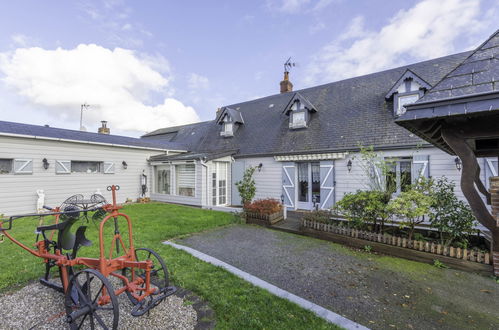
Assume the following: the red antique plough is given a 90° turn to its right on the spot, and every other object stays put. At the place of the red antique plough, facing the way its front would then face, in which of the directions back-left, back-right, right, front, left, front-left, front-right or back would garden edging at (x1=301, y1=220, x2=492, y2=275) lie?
back-left

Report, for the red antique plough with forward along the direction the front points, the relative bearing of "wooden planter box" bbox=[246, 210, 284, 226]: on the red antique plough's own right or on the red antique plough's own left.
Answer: on the red antique plough's own left

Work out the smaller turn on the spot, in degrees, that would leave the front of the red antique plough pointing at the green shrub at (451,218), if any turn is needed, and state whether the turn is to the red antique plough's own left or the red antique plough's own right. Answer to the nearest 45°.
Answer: approximately 45° to the red antique plough's own left

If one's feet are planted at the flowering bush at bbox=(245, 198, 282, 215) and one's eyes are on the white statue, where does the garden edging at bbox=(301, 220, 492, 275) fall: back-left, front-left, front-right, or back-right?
back-left

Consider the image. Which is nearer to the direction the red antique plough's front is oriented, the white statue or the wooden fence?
the wooden fence

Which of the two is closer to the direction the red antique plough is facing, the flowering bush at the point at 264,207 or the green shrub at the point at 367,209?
the green shrub

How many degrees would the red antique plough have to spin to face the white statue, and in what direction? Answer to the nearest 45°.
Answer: approximately 135° to its left

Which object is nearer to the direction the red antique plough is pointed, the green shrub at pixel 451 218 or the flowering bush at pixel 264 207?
the green shrub

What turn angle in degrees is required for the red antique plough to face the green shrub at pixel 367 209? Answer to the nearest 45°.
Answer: approximately 45° to its left
